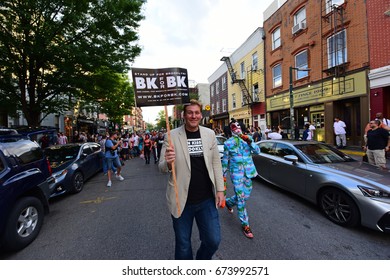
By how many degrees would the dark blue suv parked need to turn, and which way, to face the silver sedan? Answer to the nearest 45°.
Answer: approximately 90° to its left

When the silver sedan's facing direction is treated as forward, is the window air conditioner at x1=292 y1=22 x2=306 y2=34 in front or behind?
behind

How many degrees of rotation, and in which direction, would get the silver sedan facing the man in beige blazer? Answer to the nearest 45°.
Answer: approximately 90° to its right

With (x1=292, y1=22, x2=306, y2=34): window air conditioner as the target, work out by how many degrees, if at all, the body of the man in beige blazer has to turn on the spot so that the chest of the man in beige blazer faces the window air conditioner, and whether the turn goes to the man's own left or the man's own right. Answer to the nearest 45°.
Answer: approximately 135° to the man's own left

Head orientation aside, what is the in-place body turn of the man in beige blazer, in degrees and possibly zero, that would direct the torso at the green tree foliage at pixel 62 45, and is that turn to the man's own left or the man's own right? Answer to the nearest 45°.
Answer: approximately 135° to the man's own right

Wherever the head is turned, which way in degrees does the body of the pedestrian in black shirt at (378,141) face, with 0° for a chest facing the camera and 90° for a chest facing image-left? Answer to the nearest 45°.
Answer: approximately 45°

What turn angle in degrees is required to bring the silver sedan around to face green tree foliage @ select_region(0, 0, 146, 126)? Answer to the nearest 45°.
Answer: approximately 135° to its right

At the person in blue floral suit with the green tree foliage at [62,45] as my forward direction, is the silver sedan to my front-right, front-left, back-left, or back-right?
back-right

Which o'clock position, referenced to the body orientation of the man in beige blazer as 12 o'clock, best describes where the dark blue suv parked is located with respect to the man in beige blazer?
The dark blue suv parked is roughly at 4 o'clock from the man in beige blazer.

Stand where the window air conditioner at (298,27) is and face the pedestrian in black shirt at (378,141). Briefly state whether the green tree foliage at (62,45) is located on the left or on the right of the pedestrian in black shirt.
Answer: right
